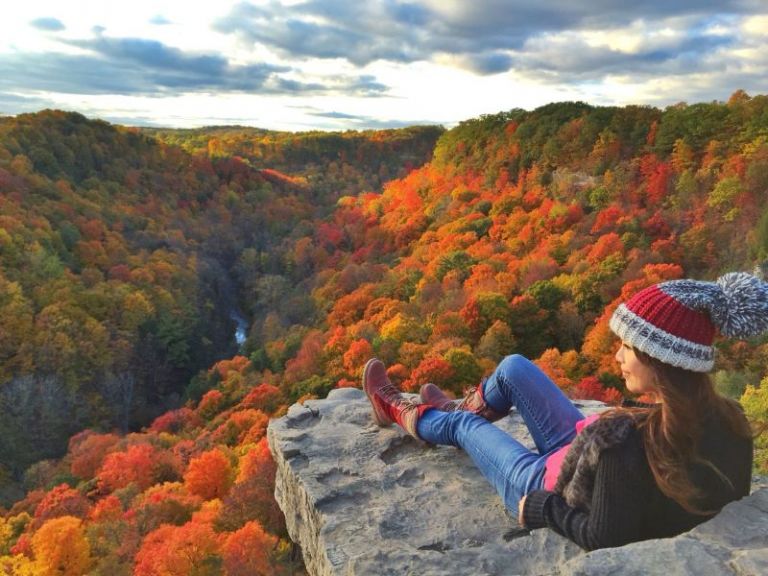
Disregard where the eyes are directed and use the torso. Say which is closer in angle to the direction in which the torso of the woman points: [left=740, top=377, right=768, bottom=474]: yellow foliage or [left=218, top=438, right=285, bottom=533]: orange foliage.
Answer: the orange foliage

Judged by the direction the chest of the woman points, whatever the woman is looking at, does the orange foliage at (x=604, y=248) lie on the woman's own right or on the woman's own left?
on the woman's own right

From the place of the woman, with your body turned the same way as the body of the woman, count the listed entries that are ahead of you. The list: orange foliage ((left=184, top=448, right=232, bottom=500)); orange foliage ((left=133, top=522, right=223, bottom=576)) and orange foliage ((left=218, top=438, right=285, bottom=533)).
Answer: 3

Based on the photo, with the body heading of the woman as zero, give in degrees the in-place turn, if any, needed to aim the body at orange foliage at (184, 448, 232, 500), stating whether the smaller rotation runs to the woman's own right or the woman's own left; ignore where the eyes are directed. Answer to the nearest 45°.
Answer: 0° — they already face it

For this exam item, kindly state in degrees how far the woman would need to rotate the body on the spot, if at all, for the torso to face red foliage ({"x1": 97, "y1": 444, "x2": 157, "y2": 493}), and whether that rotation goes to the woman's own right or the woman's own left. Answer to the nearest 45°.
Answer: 0° — they already face it

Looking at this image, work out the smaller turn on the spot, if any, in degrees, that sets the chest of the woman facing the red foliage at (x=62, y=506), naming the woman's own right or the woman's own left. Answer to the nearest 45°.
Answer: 0° — they already face it

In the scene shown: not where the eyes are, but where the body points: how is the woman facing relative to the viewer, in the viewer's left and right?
facing away from the viewer and to the left of the viewer

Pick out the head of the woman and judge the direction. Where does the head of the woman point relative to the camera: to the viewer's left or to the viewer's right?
to the viewer's left

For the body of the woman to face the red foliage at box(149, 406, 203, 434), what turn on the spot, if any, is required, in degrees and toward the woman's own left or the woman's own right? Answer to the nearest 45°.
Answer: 0° — they already face it
